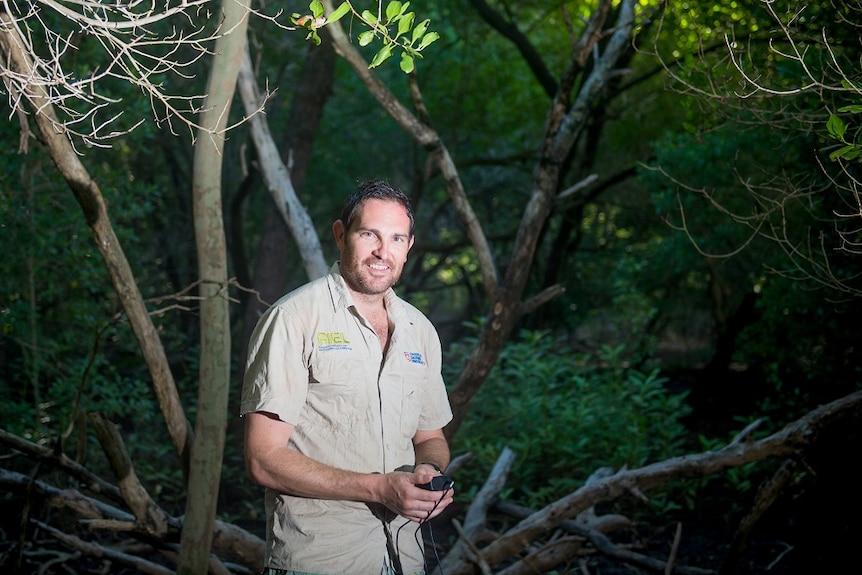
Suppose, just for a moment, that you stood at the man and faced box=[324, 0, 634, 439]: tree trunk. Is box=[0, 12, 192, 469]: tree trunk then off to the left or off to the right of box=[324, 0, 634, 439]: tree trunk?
left

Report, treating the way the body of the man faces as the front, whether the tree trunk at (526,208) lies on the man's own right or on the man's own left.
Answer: on the man's own left

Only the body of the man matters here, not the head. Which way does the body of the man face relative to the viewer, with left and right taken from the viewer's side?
facing the viewer and to the right of the viewer
